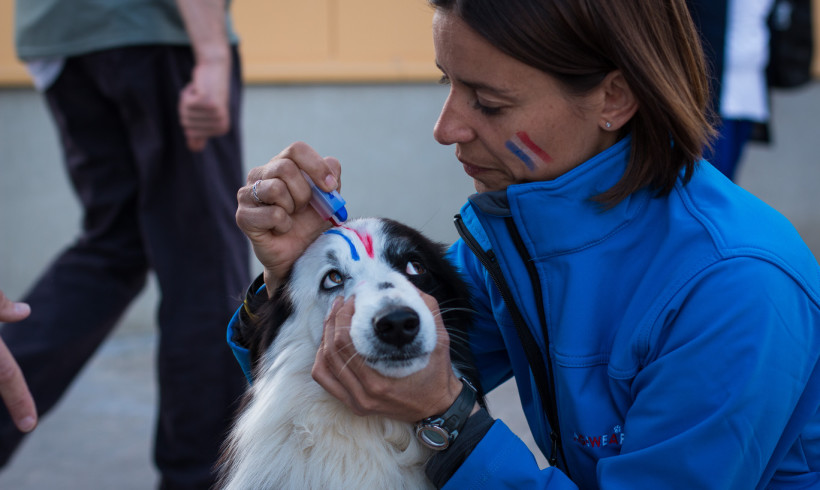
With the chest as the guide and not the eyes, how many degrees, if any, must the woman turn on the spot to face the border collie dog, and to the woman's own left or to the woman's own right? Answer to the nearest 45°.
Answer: approximately 45° to the woman's own right

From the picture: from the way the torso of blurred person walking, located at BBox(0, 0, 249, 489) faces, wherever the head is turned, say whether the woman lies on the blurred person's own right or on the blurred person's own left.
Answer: on the blurred person's own right

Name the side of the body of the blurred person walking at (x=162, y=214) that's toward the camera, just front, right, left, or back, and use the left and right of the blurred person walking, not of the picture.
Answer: right

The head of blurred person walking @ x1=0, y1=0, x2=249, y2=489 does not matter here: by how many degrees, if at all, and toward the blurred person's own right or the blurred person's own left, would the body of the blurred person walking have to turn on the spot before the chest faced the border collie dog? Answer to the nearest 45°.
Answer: approximately 90° to the blurred person's own right

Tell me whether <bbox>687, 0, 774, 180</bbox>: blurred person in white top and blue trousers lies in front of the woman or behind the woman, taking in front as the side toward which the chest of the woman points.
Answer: behind

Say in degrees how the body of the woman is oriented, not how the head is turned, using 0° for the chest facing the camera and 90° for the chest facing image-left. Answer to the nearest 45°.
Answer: approximately 45°
